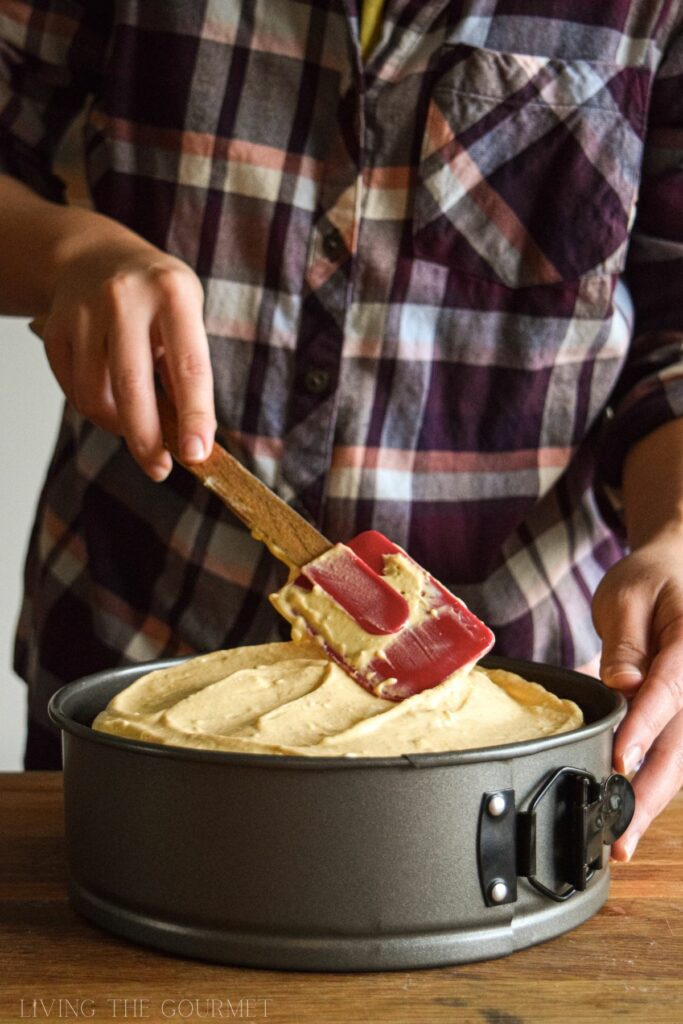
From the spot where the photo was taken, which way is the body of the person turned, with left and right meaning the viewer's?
facing the viewer
